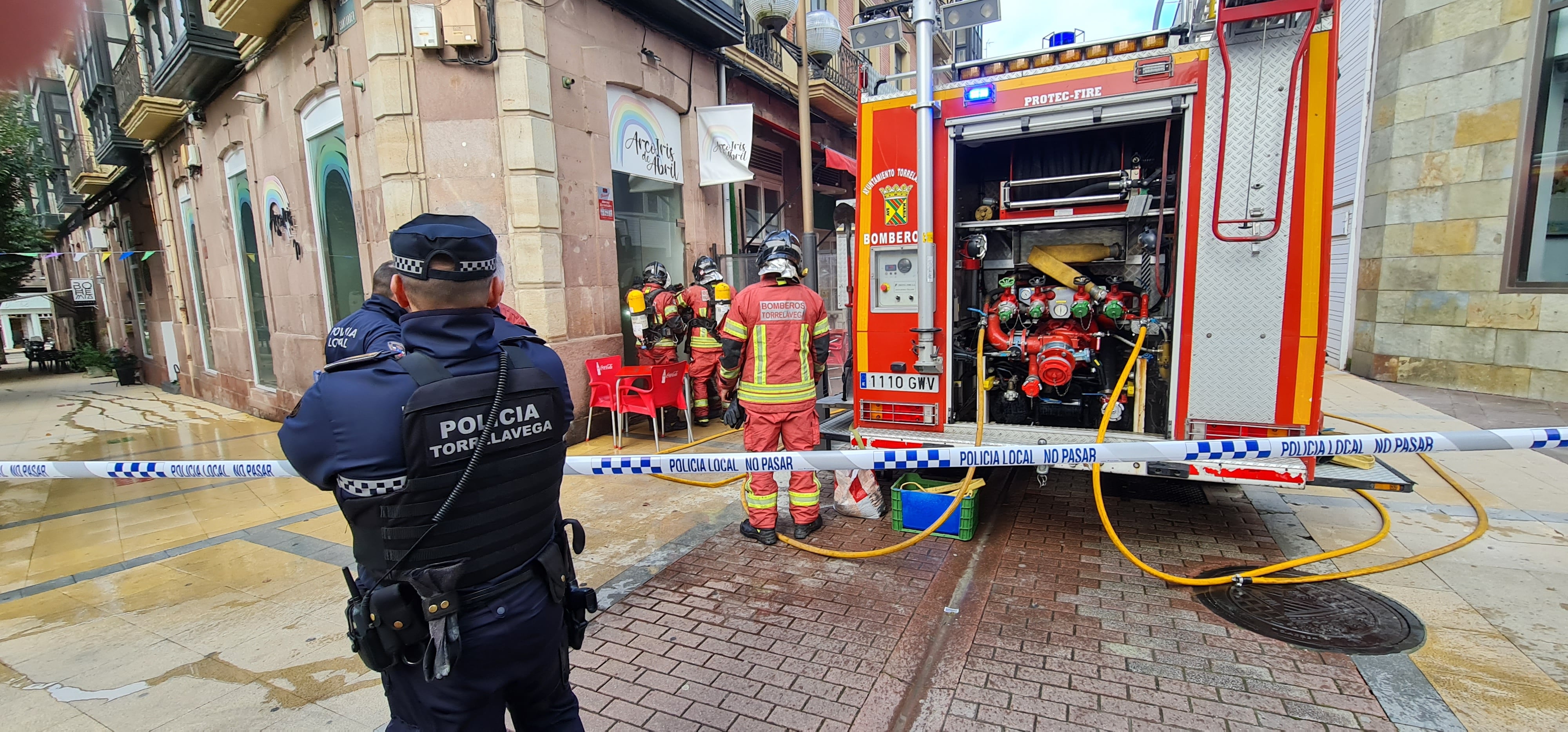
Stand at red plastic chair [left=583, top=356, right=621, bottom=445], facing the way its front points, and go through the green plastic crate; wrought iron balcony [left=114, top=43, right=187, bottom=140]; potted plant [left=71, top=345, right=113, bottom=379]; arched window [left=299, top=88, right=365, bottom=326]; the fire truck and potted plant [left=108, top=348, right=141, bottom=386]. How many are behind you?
4

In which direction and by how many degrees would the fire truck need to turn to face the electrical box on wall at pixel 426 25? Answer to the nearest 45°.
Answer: approximately 90° to its left

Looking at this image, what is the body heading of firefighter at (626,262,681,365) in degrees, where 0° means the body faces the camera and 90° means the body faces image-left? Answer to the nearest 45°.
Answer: approximately 225°

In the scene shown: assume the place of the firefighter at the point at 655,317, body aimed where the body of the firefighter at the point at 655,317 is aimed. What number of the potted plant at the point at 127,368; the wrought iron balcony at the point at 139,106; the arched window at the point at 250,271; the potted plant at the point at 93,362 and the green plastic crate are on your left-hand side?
4

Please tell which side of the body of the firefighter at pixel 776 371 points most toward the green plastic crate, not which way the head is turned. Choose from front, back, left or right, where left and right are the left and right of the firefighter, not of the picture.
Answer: right

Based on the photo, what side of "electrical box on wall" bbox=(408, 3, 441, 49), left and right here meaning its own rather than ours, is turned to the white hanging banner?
left

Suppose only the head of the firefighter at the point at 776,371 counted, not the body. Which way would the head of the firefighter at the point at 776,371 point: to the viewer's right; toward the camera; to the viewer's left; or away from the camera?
away from the camera

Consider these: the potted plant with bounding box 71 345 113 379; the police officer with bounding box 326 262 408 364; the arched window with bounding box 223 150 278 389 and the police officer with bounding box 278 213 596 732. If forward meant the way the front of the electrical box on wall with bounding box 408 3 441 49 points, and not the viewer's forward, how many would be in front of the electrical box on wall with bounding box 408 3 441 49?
2

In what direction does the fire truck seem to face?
away from the camera

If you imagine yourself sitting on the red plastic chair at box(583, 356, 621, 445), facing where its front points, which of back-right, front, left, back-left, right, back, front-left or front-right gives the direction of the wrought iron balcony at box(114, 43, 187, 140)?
back

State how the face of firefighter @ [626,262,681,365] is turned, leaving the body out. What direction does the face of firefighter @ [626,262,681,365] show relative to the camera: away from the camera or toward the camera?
away from the camera

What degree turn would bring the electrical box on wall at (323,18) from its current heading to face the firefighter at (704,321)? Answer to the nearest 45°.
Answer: approximately 90° to its left

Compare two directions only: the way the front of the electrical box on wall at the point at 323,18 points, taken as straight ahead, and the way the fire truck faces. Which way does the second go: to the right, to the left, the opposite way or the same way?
the opposite way
